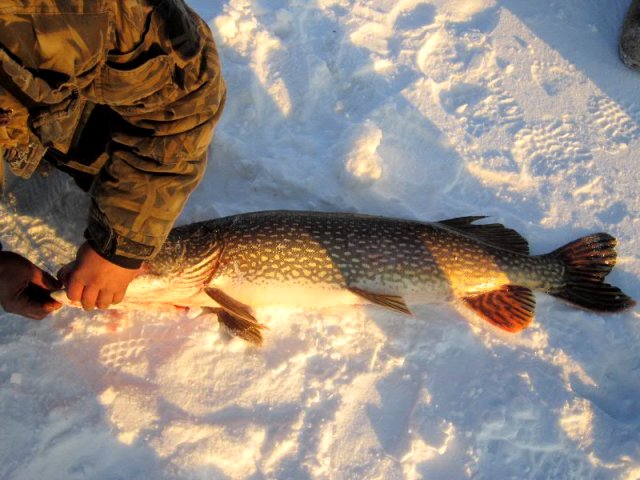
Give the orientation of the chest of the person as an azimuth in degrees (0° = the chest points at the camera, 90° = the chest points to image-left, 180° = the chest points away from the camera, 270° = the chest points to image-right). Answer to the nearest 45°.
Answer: approximately 0°

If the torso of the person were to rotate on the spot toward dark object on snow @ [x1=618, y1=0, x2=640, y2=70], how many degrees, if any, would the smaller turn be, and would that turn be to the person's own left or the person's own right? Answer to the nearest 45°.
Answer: approximately 135° to the person's own left
